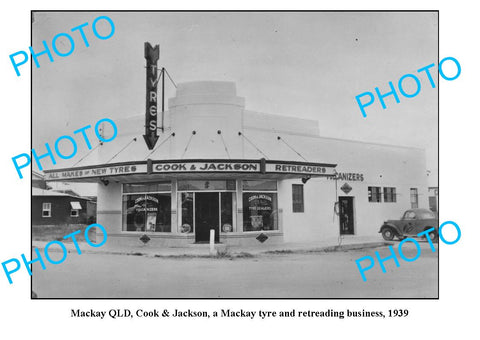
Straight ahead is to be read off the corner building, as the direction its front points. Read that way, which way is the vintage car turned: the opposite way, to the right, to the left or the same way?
to the right

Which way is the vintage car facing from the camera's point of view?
to the viewer's left

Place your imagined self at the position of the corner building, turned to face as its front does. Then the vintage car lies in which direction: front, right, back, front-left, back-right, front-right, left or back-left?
left

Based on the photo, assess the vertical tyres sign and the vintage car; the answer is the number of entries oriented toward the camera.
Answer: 1

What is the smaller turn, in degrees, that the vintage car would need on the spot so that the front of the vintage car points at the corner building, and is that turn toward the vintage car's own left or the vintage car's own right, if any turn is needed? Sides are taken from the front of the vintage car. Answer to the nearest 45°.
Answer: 0° — it already faces it

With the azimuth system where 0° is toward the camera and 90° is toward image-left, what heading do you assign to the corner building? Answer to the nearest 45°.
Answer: approximately 0°

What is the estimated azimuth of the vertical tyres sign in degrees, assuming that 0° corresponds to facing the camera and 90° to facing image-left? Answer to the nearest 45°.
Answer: approximately 0°
